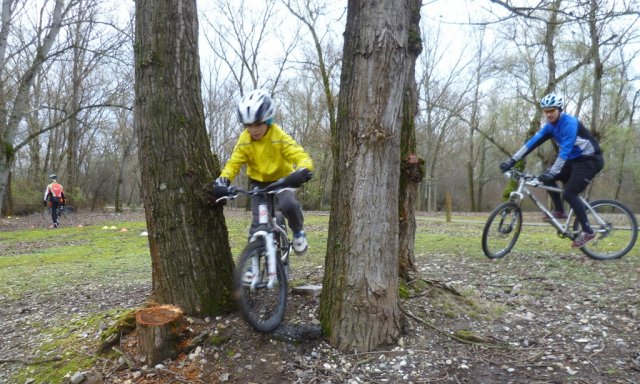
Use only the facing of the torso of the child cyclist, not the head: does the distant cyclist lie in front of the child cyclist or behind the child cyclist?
behind

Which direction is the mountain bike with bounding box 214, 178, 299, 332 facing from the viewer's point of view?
toward the camera

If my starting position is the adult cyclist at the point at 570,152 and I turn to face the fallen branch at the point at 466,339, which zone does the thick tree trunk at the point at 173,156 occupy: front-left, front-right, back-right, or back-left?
front-right

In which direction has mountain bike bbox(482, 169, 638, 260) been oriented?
to the viewer's left

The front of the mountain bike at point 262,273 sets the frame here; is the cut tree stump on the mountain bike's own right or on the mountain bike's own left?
on the mountain bike's own right

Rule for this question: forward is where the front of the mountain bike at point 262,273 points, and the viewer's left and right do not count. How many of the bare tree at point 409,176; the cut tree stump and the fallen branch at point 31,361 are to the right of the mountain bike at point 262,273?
2

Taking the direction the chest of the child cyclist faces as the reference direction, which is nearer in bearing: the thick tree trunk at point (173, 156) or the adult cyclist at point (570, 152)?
the thick tree trunk

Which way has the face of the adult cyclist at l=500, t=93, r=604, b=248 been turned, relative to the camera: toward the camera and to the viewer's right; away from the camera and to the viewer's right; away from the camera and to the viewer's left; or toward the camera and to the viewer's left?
toward the camera and to the viewer's left

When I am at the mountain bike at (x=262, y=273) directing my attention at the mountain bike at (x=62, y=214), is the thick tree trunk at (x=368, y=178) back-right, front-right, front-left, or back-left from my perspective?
back-right

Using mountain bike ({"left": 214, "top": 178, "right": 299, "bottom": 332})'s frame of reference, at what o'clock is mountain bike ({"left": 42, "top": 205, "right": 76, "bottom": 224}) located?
mountain bike ({"left": 42, "top": 205, "right": 76, "bottom": 224}) is roughly at 5 o'clock from mountain bike ({"left": 214, "top": 178, "right": 299, "bottom": 332}).

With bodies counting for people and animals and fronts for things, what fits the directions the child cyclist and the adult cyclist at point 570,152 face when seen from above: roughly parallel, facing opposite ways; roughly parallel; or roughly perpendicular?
roughly perpendicular

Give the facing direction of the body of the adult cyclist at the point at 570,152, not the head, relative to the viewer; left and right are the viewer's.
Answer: facing the viewer and to the left of the viewer

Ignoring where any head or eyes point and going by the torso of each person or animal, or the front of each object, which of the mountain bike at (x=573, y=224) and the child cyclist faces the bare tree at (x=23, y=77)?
the mountain bike

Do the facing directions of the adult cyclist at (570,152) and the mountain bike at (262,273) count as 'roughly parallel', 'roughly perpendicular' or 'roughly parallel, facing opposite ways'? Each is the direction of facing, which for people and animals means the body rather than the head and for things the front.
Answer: roughly perpendicular

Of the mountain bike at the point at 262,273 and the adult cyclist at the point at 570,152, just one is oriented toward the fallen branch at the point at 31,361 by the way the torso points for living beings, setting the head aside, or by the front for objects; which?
the adult cyclist

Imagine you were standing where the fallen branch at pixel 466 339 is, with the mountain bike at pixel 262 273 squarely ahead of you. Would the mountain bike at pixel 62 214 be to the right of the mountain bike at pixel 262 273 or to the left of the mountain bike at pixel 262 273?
right
